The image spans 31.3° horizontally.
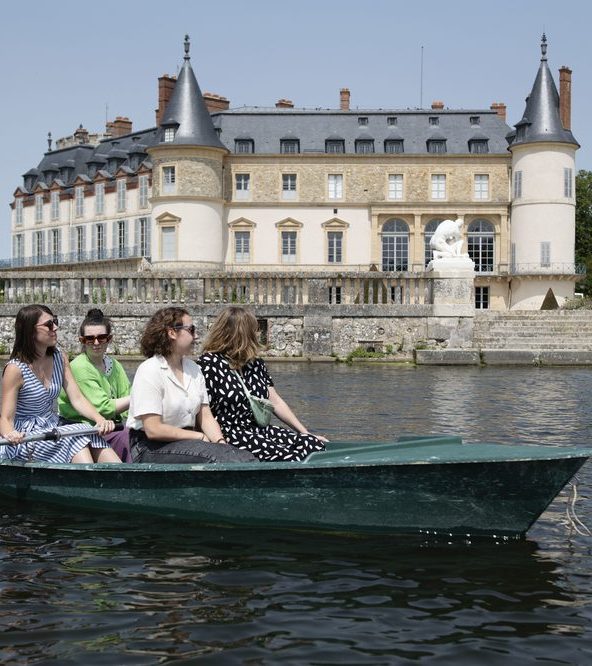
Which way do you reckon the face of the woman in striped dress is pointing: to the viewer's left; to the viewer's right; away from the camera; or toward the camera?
to the viewer's right

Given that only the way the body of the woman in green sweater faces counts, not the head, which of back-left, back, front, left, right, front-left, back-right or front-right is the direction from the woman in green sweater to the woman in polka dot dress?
front

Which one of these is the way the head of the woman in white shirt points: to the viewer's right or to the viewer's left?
to the viewer's right

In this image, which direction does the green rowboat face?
to the viewer's right

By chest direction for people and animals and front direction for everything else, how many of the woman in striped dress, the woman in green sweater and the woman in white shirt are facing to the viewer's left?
0

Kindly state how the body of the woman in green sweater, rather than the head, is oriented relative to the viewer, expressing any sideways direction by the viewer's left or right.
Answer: facing the viewer and to the right of the viewer

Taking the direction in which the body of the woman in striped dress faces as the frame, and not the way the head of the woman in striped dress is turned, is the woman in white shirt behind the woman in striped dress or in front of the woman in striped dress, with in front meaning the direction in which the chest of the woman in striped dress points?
in front

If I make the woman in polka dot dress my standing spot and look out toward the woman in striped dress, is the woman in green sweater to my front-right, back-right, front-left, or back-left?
front-right

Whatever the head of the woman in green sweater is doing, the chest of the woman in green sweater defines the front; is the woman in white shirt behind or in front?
in front

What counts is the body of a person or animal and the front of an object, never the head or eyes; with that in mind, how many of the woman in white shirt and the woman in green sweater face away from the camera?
0
